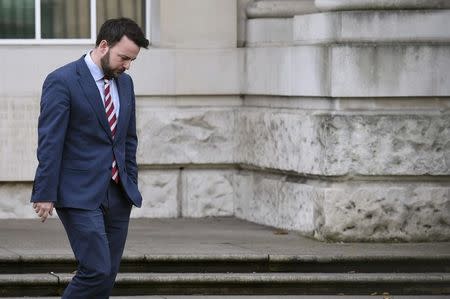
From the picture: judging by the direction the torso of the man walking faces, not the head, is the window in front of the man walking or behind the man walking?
behind
